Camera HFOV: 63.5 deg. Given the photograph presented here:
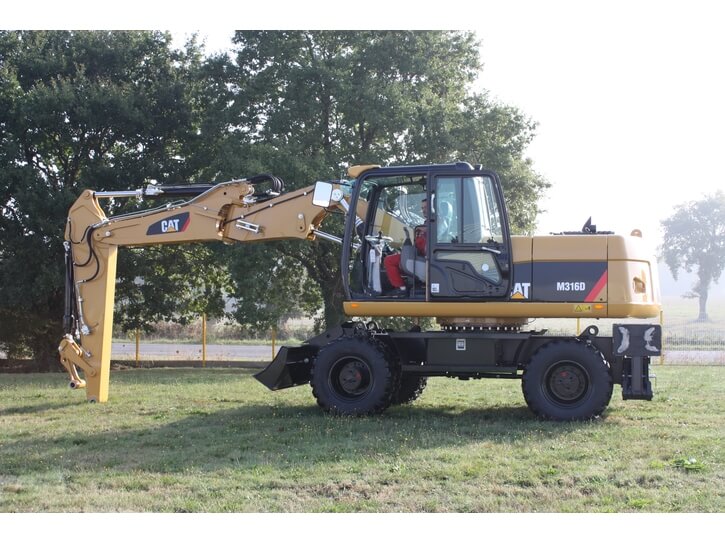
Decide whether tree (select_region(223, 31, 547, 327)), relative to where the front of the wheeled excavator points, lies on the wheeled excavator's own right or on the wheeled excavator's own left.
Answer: on the wheeled excavator's own right

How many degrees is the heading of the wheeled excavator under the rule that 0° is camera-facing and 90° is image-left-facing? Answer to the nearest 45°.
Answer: approximately 90°
